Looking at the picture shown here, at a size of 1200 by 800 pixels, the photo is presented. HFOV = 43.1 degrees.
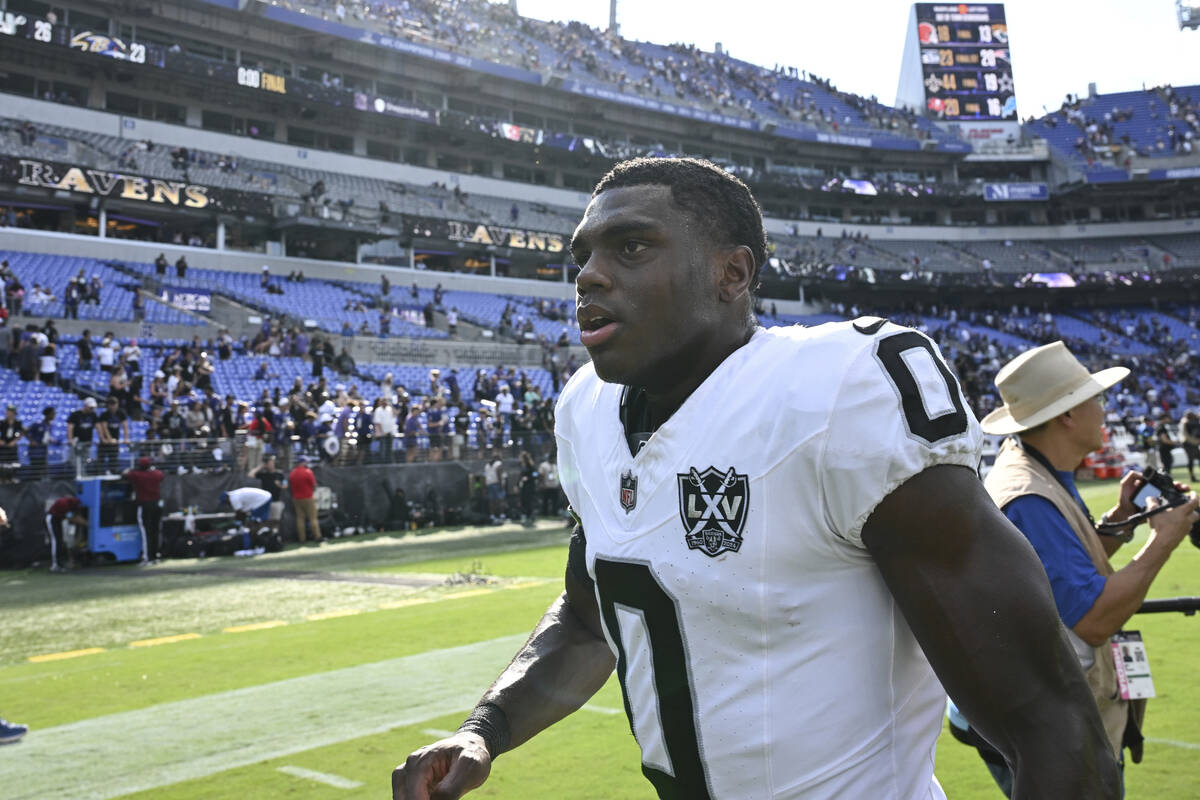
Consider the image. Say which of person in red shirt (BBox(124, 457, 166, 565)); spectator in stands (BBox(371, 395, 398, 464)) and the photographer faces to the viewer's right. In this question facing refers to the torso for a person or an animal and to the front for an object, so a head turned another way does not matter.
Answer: the photographer

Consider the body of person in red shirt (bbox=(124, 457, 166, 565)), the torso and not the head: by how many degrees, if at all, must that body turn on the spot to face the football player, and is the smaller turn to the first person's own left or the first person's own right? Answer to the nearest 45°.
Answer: approximately 180°

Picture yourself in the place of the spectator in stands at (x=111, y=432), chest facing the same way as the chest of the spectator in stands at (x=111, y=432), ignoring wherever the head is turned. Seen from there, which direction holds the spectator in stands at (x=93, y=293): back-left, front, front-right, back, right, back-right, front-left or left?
back

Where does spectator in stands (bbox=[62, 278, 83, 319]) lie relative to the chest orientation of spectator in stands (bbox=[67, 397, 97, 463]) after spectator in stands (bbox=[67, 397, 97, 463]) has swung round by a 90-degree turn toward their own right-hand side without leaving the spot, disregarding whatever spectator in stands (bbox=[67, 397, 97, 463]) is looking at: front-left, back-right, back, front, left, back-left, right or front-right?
back-right

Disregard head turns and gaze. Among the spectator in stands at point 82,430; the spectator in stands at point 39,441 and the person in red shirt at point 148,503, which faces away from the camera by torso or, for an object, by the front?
the person in red shirt

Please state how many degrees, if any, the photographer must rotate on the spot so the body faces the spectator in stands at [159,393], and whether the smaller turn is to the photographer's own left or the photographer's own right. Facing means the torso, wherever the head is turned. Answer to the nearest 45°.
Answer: approximately 135° to the photographer's own left

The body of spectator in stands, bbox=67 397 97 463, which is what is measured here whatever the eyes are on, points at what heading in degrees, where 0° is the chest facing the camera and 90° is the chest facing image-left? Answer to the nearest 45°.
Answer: approximately 315°

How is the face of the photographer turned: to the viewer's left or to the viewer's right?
to the viewer's right

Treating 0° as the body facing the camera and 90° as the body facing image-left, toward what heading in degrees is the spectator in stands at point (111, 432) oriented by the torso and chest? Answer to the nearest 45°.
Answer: approximately 0°
